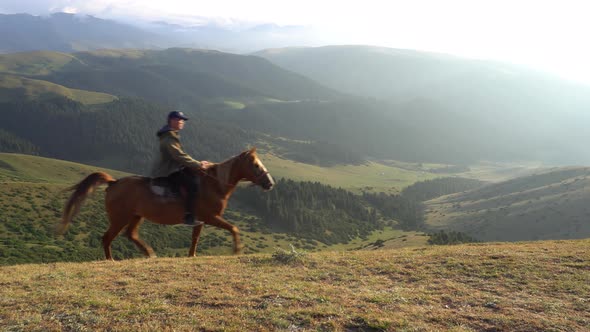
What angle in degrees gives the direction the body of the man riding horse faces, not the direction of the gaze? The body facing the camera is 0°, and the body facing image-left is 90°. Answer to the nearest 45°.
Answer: approximately 270°

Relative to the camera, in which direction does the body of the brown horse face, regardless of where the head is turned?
to the viewer's right

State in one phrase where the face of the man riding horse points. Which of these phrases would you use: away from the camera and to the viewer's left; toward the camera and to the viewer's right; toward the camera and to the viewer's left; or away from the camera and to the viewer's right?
toward the camera and to the viewer's right
